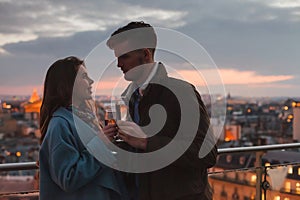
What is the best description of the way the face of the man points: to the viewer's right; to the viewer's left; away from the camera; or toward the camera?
to the viewer's left

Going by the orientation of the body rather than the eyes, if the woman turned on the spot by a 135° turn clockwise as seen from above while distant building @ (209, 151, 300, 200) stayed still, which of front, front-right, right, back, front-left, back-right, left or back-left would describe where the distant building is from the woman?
back

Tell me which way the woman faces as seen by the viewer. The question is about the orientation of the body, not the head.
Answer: to the viewer's right

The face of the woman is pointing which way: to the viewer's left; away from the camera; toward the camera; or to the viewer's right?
to the viewer's right
